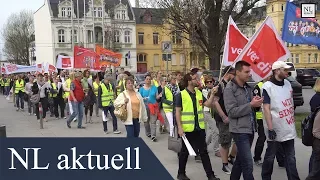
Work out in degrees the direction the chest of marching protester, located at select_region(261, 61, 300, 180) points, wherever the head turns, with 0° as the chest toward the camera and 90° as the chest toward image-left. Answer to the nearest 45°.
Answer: approximately 315°

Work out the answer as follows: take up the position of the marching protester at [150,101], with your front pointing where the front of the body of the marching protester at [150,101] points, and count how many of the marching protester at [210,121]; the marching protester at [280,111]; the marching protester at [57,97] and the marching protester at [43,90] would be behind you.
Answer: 2

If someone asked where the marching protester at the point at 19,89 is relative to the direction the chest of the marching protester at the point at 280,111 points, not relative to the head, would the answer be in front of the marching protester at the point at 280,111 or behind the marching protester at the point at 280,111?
behind

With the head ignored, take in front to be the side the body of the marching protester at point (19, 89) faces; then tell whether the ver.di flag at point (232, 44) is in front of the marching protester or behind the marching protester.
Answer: in front

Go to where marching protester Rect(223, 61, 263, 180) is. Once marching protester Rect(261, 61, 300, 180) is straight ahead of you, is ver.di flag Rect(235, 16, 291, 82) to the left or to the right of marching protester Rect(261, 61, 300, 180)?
left

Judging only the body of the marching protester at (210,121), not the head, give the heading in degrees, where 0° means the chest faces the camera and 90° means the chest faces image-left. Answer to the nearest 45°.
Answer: approximately 315°

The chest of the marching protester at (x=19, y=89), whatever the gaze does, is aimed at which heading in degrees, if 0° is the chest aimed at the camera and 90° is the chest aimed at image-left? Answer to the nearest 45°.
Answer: approximately 0°
